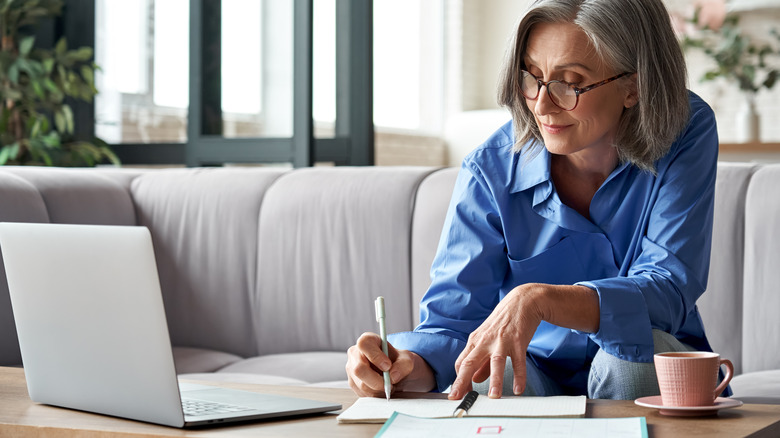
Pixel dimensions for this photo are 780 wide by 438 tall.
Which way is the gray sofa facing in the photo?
toward the camera

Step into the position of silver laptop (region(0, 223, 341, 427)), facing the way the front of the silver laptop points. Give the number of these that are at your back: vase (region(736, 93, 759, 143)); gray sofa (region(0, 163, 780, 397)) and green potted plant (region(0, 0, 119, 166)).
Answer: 0

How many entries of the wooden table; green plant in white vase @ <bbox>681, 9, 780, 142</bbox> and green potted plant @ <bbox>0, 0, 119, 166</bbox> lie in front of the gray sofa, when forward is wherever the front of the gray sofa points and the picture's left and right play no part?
1

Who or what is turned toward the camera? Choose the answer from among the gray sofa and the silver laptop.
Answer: the gray sofa

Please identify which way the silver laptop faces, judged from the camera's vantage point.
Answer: facing away from the viewer and to the right of the viewer

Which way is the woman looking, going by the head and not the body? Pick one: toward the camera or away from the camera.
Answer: toward the camera

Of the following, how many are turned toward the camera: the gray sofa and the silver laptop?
1

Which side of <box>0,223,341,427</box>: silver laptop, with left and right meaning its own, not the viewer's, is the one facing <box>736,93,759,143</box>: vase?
front

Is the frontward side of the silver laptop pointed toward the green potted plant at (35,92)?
no

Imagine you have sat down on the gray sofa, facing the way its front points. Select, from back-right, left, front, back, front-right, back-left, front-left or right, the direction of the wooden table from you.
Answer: front
